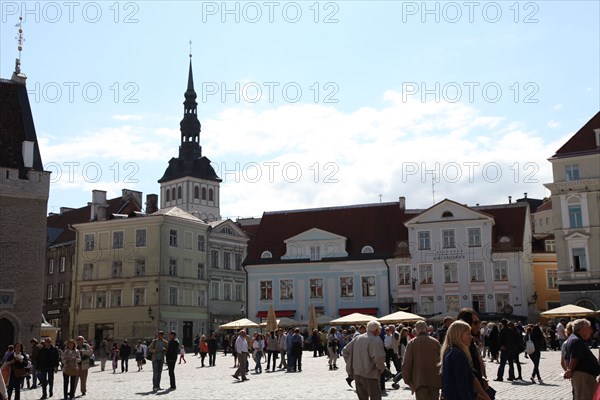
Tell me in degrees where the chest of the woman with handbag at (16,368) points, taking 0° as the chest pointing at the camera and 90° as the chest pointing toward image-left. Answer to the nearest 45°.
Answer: approximately 0°

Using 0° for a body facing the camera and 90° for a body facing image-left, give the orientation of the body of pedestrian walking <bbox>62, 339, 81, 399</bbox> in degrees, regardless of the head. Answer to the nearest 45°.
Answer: approximately 0°

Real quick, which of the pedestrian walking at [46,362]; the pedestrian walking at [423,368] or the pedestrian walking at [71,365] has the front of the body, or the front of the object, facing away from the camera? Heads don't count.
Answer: the pedestrian walking at [423,368]

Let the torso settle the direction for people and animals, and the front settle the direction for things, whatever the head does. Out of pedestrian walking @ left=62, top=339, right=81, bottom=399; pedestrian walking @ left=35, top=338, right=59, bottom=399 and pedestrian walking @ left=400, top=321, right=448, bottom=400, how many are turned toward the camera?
2

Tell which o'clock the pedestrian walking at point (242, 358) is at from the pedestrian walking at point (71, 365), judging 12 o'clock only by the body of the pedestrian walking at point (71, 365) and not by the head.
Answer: the pedestrian walking at point (242, 358) is roughly at 8 o'clock from the pedestrian walking at point (71, 365).

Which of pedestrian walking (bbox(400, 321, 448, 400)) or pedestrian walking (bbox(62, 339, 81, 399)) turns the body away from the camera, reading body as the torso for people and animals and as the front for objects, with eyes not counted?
pedestrian walking (bbox(400, 321, 448, 400))

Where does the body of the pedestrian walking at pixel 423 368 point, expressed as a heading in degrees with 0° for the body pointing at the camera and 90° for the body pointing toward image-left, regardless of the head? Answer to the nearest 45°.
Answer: approximately 180°
